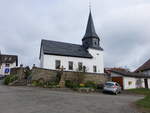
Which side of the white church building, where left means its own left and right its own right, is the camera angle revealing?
right

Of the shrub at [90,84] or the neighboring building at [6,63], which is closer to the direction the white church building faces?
the shrub

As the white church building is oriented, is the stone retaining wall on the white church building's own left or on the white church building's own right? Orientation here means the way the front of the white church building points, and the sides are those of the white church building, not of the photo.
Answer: on the white church building's own right
